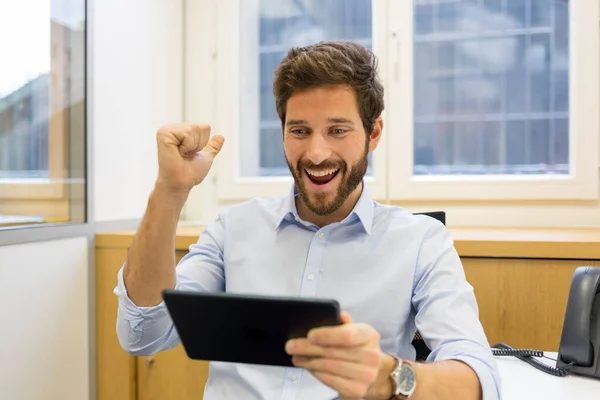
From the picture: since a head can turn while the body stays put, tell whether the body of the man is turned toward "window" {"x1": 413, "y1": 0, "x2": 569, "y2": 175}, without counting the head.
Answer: no

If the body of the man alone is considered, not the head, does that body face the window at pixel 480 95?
no

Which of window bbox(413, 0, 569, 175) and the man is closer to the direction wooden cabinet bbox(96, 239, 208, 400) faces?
the man

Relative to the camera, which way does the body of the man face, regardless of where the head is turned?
toward the camera

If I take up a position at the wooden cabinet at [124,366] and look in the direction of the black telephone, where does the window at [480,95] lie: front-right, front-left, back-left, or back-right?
front-left

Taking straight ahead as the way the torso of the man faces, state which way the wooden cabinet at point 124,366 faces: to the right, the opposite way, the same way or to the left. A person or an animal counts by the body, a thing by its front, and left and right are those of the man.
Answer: the same way

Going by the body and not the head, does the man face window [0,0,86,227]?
no

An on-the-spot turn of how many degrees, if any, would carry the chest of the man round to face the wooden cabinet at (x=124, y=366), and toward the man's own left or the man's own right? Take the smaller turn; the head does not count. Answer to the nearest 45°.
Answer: approximately 135° to the man's own right

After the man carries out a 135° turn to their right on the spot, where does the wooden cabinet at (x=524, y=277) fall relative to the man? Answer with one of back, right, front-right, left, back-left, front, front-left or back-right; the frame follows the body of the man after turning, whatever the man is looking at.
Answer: right

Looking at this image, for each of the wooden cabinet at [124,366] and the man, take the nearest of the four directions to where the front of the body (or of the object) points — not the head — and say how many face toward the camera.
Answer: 2

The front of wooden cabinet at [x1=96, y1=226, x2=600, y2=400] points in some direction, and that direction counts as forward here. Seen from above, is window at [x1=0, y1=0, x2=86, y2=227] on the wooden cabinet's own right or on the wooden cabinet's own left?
on the wooden cabinet's own right

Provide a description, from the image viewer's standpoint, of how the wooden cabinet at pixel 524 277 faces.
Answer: facing the viewer
